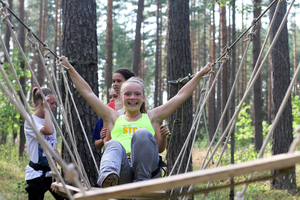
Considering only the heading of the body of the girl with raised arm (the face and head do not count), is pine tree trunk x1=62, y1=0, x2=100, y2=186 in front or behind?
behind

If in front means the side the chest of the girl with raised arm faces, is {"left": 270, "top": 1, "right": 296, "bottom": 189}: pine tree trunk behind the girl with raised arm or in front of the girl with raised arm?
behind

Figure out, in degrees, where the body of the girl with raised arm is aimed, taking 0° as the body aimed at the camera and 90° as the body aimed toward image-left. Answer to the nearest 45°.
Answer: approximately 0°

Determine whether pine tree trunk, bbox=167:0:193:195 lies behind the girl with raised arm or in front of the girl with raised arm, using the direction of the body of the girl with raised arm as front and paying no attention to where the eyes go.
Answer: behind
